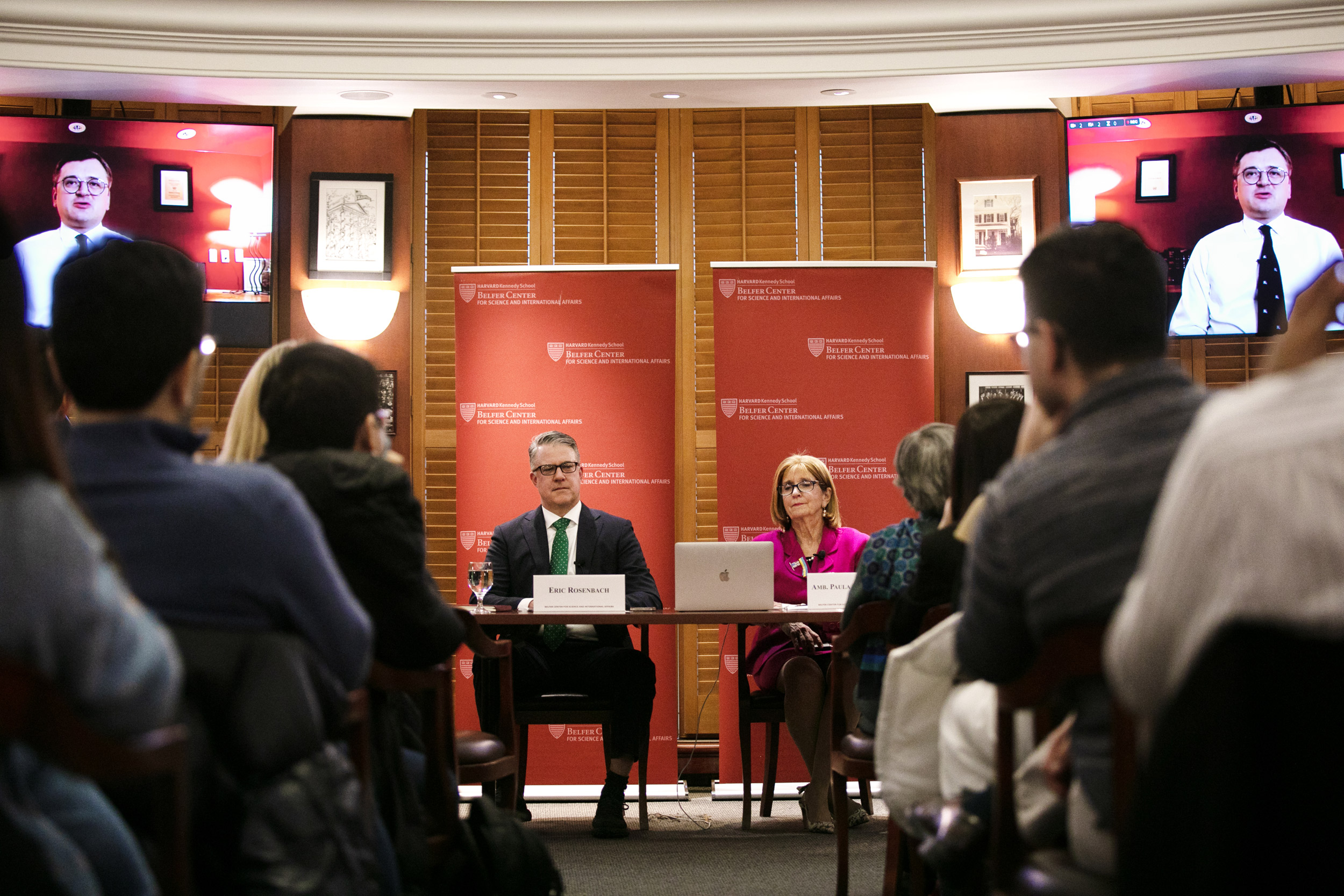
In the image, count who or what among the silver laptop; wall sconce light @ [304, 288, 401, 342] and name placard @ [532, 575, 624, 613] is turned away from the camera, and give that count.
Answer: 1

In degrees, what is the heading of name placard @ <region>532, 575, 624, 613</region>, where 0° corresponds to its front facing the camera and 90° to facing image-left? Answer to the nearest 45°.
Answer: approximately 0°

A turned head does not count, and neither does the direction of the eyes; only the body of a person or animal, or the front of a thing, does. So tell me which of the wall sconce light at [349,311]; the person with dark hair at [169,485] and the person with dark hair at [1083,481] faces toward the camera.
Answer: the wall sconce light

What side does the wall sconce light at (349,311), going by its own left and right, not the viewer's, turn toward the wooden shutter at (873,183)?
left

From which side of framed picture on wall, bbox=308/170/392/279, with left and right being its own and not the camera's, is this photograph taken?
front

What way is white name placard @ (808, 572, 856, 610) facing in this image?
toward the camera

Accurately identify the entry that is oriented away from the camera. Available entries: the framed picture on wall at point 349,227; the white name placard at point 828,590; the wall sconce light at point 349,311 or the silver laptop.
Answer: the silver laptop

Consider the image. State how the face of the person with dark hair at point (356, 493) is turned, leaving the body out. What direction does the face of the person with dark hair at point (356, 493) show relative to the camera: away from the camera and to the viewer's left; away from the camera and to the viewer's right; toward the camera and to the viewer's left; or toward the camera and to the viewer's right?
away from the camera and to the viewer's right

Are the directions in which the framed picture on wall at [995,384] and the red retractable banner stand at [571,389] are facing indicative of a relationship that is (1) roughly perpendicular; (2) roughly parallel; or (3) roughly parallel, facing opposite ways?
roughly parallel

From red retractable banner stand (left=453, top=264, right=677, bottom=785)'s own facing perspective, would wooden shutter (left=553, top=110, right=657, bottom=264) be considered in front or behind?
behind

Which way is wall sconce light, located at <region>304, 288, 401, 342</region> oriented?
toward the camera
